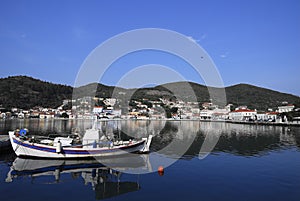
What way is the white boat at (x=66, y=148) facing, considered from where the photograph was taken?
facing to the left of the viewer
